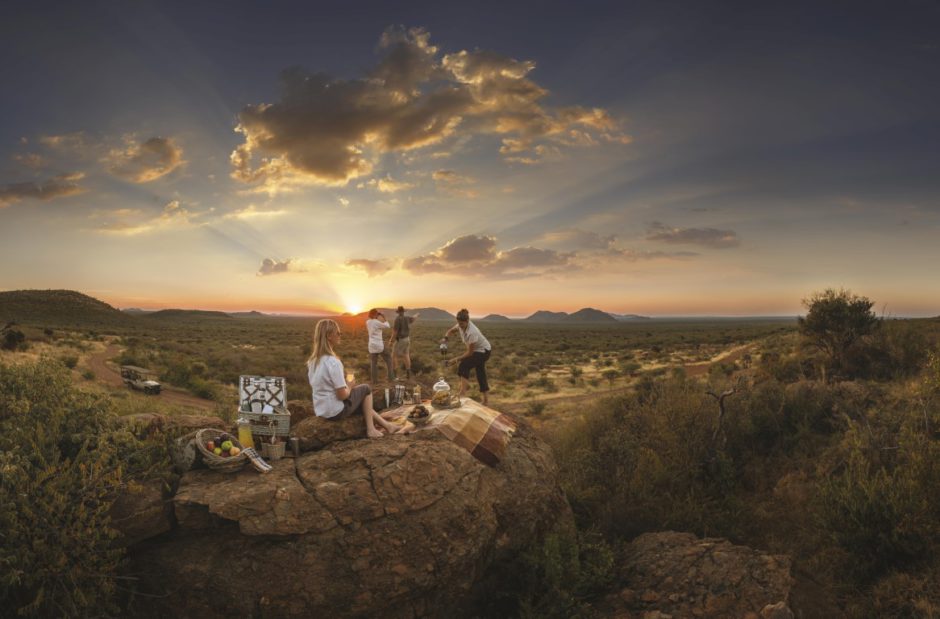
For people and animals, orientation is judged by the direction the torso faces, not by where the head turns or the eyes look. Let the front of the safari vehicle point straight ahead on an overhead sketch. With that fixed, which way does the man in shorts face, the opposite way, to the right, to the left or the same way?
to the left

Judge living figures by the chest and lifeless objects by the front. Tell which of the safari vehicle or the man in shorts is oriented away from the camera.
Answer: the man in shorts

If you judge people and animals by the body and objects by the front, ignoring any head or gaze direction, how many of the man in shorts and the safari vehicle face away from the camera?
1

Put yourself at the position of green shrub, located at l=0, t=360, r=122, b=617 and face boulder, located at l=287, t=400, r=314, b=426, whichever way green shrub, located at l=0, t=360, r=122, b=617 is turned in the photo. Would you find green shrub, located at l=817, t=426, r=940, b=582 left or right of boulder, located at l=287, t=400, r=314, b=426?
right

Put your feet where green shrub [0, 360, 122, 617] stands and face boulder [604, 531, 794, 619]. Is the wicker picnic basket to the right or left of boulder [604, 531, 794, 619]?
left

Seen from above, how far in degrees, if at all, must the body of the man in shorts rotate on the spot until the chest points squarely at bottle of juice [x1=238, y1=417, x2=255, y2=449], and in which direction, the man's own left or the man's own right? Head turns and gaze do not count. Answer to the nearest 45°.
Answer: approximately 180°

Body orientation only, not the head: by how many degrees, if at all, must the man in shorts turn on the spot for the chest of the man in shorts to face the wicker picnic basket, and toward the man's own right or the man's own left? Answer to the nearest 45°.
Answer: approximately 180°

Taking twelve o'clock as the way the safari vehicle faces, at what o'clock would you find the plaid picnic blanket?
The plaid picnic blanket is roughly at 1 o'clock from the safari vehicle.

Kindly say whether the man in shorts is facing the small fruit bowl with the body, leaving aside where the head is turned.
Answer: no

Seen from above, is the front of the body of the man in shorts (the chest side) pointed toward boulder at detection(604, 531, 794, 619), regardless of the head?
no

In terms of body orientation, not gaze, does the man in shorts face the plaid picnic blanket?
no

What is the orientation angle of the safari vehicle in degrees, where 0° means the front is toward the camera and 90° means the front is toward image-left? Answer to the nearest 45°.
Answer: approximately 315°

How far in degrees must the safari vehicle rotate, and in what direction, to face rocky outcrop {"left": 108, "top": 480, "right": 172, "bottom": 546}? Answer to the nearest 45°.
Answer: approximately 45° to its right

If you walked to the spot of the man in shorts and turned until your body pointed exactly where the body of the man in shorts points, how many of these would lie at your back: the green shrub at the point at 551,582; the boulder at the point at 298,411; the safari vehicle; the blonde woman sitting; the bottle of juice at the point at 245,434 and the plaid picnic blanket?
5

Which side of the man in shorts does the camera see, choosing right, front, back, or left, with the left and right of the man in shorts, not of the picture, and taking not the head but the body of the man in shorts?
back
